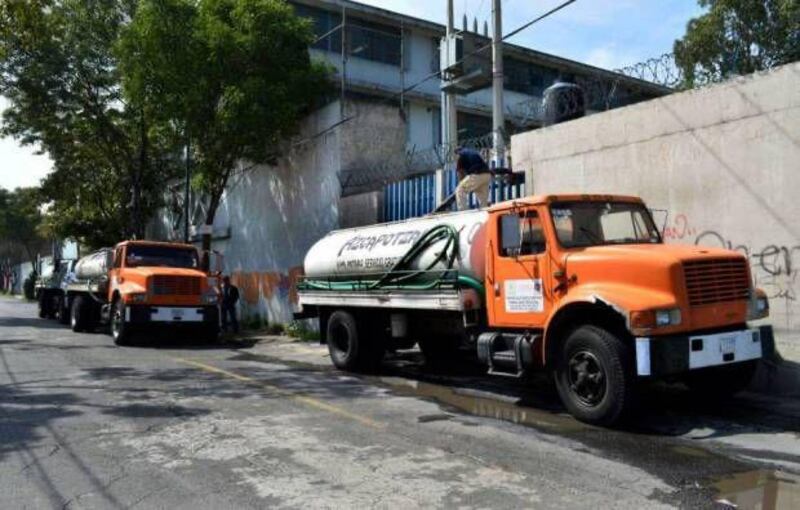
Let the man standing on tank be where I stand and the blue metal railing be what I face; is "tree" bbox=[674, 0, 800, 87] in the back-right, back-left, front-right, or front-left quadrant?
front-right

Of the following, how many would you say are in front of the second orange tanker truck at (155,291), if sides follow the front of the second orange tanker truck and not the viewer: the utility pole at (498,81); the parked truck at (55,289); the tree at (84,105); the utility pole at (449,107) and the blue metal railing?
3

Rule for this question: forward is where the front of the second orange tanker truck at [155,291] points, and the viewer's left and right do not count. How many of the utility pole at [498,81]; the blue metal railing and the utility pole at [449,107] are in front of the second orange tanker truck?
3

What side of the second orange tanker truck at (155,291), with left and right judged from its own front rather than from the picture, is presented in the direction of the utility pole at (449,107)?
front

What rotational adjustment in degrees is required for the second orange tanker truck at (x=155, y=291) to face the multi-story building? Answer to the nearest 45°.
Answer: approximately 45° to its left

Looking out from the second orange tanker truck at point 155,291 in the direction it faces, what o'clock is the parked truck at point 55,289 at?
The parked truck is roughly at 7 o'clock from the second orange tanker truck.

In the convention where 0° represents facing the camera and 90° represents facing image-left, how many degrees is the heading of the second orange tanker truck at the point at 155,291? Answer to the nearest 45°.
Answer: approximately 315°

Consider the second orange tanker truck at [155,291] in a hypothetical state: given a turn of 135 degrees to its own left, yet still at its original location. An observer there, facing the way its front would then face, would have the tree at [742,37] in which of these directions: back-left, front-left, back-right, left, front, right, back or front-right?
right

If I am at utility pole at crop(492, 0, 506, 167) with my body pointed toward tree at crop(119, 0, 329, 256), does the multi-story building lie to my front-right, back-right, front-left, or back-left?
front-right

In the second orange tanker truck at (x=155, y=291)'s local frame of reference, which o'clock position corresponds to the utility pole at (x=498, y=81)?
The utility pole is roughly at 12 o'clock from the second orange tanker truck.

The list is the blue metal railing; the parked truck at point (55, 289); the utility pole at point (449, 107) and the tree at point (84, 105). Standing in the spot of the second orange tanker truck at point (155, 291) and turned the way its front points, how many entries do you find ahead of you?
2

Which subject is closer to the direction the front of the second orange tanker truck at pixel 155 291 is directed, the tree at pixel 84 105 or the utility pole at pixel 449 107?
the utility pole

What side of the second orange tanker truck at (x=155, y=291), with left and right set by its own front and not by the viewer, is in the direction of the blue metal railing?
front
